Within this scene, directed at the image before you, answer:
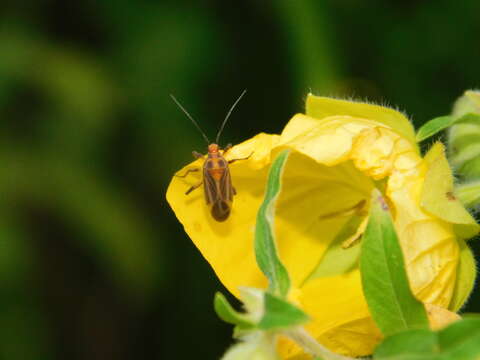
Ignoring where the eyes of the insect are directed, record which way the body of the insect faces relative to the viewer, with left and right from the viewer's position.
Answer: facing away from the viewer

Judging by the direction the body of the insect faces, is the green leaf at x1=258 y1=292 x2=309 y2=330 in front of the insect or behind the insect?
behind

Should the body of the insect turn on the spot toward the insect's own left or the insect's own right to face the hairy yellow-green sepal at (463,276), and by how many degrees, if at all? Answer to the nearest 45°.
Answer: approximately 135° to the insect's own right

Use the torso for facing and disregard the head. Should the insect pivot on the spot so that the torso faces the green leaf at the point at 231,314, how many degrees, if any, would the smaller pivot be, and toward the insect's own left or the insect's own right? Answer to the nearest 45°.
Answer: approximately 180°
